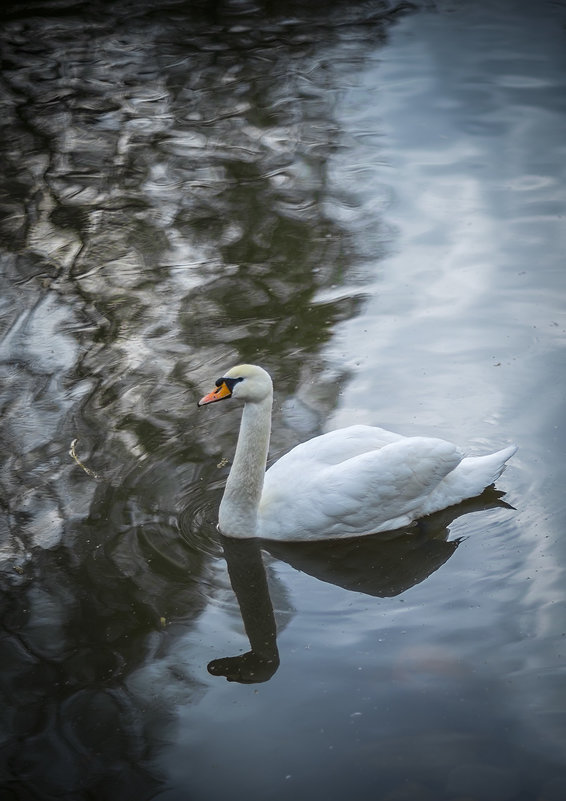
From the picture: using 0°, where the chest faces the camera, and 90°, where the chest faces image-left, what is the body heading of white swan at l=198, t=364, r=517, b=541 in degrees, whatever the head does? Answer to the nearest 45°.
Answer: approximately 90°

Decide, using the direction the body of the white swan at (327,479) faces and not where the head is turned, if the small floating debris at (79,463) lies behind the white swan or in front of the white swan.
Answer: in front
